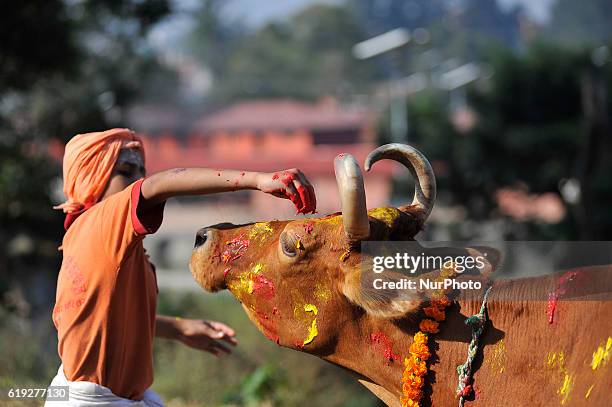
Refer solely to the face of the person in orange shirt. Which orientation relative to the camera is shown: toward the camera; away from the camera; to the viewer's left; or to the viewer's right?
to the viewer's right

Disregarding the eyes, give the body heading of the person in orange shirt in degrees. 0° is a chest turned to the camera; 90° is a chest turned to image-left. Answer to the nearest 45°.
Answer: approximately 270°

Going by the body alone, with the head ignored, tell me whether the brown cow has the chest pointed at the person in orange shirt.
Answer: yes

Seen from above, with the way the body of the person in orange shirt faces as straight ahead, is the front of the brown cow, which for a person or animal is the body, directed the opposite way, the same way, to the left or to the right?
the opposite way

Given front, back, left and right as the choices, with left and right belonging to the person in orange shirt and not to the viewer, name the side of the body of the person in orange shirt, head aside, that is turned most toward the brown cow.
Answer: front

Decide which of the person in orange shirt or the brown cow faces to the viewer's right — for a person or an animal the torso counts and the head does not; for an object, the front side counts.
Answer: the person in orange shirt

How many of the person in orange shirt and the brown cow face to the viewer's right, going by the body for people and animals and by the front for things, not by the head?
1

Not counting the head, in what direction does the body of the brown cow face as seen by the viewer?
to the viewer's left
